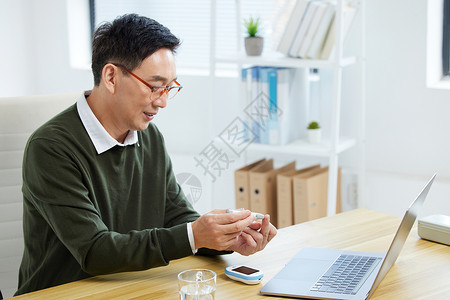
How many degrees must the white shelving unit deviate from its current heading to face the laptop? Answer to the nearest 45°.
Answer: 0° — it already faces it

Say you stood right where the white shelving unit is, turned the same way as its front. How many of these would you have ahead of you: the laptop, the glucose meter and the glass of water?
3

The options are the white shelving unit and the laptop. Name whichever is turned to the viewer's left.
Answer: the laptop

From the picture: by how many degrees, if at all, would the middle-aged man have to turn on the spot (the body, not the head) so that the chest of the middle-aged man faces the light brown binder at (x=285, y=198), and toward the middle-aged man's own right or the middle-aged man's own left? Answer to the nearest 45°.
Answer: approximately 90° to the middle-aged man's own left

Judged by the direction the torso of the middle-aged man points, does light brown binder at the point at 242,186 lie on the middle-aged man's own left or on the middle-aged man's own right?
on the middle-aged man's own left

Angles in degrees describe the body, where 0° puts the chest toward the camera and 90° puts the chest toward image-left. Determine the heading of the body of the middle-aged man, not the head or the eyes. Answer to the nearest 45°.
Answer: approximately 315°

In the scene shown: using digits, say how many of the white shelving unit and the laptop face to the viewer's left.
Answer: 1

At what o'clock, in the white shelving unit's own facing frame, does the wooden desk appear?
The wooden desk is roughly at 12 o'clock from the white shelving unit.

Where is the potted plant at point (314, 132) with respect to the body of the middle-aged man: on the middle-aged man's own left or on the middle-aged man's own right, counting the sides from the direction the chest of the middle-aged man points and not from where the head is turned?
on the middle-aged man's own left

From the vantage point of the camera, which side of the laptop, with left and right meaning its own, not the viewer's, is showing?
left
